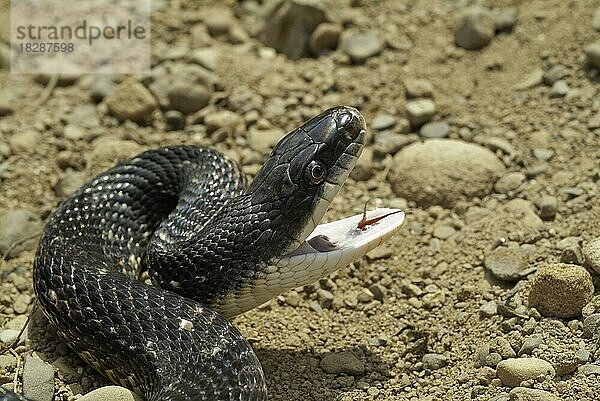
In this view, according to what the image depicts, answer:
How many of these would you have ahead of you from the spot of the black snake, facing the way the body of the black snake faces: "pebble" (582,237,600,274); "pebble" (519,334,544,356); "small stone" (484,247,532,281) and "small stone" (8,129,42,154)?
3

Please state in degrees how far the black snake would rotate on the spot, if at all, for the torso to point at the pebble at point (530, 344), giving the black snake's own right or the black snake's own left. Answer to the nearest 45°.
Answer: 0° — it already faces it

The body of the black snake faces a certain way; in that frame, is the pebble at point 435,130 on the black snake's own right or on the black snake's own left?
on the black snake's own left

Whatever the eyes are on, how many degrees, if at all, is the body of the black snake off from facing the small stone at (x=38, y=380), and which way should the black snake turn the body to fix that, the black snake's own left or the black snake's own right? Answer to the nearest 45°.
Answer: approximately 180°

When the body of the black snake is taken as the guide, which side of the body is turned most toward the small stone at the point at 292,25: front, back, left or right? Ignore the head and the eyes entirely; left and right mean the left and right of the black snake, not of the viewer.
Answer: left

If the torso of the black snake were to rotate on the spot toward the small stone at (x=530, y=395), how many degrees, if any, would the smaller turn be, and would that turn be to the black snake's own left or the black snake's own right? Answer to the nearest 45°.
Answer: approximately 45° to the black snake's own right

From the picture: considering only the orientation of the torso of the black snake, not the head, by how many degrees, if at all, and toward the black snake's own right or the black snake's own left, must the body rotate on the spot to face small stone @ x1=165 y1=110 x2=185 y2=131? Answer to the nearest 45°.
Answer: approximately 90° to the black snake's own left

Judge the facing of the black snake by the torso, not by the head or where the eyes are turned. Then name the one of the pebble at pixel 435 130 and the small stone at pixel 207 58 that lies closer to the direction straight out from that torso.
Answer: the pebble

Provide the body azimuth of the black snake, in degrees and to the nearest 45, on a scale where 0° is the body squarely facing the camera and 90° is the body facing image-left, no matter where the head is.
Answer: approximately 270°

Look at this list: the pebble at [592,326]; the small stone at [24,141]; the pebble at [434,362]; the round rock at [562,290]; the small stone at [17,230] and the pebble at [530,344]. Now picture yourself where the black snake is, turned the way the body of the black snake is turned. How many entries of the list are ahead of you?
4
